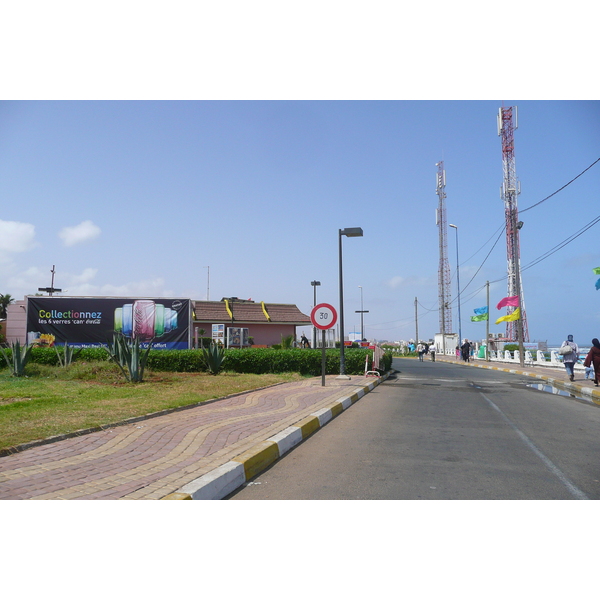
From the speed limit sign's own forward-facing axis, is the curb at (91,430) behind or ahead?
ahead

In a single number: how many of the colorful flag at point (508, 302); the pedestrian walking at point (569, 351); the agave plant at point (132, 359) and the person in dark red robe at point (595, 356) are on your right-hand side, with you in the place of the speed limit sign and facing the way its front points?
1

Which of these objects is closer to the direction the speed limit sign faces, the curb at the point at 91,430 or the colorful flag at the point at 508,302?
the curb

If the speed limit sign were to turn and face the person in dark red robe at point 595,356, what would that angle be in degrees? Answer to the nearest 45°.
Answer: approximately 90° to its left

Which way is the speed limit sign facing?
toward the camera

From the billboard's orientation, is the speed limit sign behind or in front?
in front

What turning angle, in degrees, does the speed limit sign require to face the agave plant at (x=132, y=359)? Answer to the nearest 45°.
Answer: approximately 90° to its right

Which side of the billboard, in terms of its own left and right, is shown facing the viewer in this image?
front

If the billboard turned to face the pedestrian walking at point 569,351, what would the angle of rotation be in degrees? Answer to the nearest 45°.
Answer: approximately 45° to its left

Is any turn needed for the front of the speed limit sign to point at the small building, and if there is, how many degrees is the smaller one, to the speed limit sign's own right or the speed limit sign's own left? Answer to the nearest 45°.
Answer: approximately 180°

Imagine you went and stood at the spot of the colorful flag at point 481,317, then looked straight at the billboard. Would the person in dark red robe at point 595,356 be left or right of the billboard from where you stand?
left
